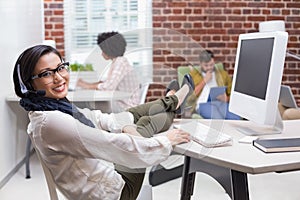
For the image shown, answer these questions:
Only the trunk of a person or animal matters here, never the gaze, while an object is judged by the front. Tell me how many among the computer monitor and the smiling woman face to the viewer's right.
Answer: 1

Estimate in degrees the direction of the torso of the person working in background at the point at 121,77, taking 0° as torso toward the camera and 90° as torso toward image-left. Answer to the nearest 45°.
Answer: approximately 90°

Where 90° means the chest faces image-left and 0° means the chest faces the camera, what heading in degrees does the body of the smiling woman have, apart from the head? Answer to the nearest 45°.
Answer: approximately 270°

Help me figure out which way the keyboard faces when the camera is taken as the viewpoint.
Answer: facing the viewer and to the left of the viewer

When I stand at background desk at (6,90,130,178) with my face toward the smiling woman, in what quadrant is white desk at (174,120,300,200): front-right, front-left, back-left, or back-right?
front-left

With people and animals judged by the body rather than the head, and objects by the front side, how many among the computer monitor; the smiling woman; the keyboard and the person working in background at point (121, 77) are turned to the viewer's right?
1

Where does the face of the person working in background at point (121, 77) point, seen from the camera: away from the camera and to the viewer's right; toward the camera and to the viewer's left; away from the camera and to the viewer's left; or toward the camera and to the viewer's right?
away from the camera and to the viewer's left
